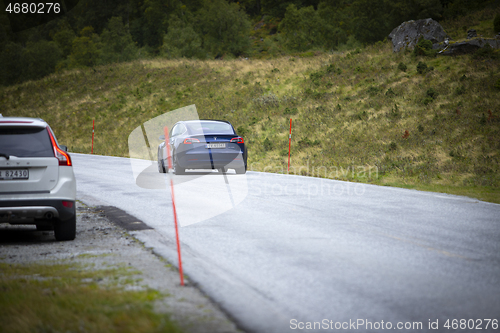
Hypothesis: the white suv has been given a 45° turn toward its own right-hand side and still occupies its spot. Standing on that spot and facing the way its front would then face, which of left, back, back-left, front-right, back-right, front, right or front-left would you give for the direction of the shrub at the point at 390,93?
front

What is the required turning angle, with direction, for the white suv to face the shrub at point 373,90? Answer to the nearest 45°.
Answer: approximately 45° to its right

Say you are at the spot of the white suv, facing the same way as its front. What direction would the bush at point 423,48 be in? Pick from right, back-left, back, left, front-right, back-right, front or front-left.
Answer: front-right

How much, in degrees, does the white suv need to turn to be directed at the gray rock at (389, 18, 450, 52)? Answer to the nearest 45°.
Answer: approximately 45° to its right

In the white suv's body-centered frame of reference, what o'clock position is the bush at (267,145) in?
The bush is roughly at 1 o'clock from the white suv.

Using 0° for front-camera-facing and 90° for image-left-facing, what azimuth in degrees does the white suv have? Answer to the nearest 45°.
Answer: approximately 180°

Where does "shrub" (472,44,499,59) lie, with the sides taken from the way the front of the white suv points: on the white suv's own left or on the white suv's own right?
on the white suv's own right

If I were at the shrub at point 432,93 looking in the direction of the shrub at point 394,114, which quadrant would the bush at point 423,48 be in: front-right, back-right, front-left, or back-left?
back-right

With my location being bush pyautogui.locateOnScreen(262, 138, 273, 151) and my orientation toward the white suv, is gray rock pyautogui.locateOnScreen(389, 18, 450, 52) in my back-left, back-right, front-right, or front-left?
back-left

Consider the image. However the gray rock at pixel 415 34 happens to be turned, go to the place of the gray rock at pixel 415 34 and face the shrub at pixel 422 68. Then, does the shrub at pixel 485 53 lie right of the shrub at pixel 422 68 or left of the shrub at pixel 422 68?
left

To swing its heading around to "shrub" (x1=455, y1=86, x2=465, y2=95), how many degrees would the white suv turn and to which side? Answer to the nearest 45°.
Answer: approximately 45° to its right
